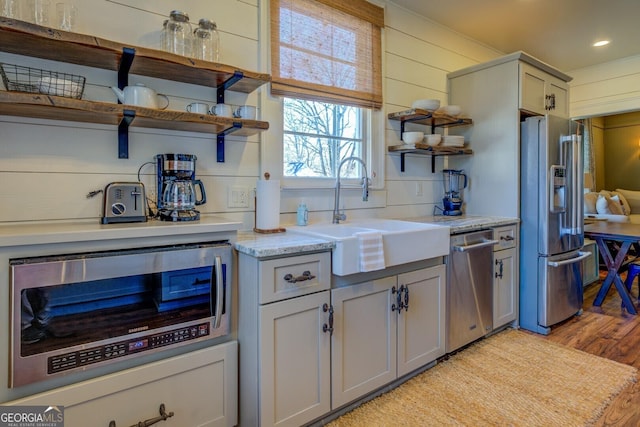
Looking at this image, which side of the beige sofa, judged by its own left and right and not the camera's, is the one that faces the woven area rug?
front

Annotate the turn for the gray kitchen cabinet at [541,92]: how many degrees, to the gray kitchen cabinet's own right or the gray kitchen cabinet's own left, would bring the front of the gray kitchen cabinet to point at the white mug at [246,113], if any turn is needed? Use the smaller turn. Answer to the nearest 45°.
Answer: approximately 90° to the gray kitchen cabinet's own right

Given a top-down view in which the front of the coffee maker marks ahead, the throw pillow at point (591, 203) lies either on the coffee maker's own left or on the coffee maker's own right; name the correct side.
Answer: on the coffee maker's own left

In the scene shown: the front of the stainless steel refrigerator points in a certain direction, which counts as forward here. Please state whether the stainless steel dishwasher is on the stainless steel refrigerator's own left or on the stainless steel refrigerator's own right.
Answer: on the stainless steel refrigerator's own right

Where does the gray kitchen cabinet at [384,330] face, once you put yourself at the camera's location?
facing the viewer and to the right of the viewer

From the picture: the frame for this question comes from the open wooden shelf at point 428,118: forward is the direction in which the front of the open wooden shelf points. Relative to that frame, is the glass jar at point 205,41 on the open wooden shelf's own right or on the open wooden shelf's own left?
on the open wooden shelf's own right

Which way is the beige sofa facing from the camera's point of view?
toward the camera

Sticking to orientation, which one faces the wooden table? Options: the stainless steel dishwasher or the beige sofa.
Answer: the beige sofa

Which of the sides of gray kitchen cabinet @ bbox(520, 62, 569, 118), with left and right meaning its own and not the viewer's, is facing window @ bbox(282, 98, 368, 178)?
right
